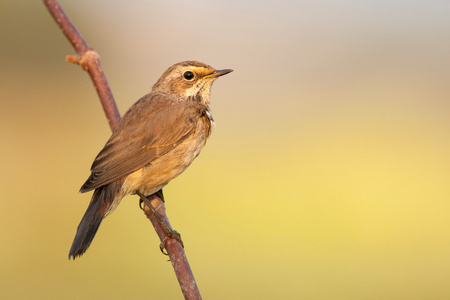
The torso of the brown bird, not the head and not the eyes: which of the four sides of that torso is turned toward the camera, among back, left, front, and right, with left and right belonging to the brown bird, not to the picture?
right
